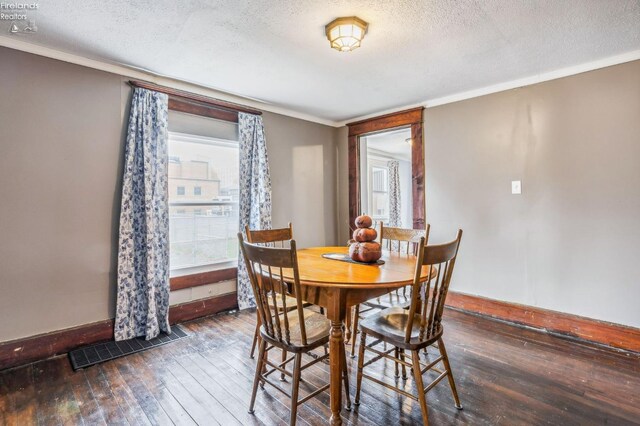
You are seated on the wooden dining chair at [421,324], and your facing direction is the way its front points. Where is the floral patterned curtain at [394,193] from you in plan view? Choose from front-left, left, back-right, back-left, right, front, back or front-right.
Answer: front-right

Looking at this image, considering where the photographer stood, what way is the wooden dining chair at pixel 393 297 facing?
facing the viewer and to the left of the viewer

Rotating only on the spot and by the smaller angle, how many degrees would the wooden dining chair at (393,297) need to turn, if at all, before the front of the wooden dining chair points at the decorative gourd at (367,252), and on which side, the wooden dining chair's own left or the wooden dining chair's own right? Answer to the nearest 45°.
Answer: approximately 45° to the wooden dining chair's own left

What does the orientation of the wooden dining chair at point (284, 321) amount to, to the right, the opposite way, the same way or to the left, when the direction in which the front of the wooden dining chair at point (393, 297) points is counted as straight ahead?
the opposite way

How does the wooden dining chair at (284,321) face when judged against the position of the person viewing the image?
facing away from the viewer and to the right of the viewer

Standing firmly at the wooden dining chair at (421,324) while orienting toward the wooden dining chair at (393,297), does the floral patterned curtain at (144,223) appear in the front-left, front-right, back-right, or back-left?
front-left

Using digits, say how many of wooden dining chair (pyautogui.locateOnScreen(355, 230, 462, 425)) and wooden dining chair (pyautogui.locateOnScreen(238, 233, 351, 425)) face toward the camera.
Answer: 0

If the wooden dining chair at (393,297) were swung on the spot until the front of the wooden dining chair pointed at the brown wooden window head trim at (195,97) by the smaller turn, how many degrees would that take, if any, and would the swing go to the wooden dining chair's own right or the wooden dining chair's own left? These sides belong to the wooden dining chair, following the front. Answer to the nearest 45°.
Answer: approximately 45° to the wooden dining chair's own right

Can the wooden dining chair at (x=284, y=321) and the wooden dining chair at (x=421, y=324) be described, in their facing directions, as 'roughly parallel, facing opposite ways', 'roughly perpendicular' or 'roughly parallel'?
roughly perpendicular

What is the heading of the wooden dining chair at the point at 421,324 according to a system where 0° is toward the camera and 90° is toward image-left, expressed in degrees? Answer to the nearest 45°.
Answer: approximately 135°

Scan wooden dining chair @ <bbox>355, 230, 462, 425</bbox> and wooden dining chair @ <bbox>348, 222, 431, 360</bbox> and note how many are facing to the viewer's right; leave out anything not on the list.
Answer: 0

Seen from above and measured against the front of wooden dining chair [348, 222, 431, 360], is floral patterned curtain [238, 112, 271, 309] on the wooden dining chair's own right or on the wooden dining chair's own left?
on the wooden dining chair's own right

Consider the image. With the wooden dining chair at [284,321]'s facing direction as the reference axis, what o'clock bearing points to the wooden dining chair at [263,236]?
the wooden dining chair at [263,236] is roughly at 10 o'clock from the wooden dining chair at [284,321].
